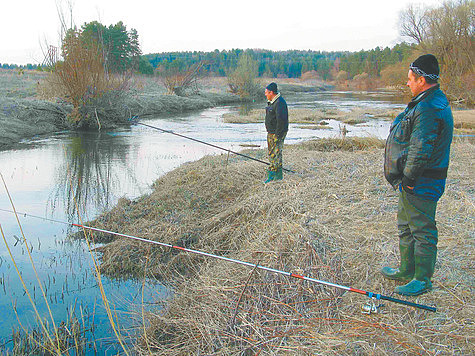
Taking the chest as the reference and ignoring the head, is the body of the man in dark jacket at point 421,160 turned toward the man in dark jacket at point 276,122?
no

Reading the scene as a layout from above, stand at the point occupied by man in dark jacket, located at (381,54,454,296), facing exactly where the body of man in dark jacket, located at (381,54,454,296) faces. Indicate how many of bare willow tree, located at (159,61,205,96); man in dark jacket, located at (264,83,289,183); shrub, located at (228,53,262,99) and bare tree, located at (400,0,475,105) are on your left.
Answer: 0

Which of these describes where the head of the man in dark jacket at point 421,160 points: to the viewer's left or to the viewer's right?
to the viewer's left

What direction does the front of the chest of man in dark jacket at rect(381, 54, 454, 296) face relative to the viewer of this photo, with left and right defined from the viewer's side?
facing to the left of the viewer

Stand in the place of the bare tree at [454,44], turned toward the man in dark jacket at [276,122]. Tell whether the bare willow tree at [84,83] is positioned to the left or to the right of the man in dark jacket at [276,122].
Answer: right

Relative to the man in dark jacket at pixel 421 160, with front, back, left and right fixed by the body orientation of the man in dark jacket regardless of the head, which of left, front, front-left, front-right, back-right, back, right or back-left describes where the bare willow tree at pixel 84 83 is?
front-right

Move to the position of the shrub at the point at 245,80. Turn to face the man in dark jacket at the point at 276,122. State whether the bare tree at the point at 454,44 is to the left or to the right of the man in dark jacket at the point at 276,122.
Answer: left

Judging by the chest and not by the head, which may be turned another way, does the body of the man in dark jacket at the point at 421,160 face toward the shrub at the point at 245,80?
no

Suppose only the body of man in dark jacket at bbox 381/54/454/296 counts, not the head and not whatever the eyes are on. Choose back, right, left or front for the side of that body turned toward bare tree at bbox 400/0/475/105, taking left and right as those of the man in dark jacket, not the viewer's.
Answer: right

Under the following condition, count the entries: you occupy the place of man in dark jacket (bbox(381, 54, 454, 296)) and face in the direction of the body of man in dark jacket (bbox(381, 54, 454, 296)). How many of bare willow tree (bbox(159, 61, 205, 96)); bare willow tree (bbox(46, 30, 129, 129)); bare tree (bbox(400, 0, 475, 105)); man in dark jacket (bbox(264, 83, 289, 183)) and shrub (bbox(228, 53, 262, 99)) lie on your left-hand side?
0

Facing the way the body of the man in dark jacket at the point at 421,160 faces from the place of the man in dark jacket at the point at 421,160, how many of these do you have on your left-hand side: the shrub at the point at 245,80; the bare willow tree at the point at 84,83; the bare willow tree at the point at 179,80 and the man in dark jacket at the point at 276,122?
0

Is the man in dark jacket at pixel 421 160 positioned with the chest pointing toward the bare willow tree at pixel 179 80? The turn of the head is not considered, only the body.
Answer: no
